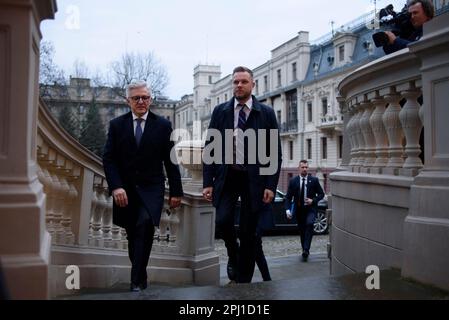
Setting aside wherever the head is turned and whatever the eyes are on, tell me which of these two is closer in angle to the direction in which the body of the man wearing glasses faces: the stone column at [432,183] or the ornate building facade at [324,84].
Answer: the stone column

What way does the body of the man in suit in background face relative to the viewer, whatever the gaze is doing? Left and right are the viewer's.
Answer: facing the viewer

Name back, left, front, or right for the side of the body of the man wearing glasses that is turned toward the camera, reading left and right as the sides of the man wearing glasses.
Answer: front

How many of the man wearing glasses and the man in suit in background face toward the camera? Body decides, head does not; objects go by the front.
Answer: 2

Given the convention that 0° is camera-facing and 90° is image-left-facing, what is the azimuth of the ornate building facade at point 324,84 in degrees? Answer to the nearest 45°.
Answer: approximately 45°

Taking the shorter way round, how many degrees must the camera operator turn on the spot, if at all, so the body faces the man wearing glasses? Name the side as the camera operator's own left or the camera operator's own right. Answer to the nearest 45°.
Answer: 0° — they already face them

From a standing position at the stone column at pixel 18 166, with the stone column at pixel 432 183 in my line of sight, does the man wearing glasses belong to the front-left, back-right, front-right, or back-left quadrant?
front-left

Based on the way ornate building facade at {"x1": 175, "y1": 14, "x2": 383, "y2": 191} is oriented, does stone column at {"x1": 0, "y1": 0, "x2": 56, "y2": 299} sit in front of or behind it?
in front

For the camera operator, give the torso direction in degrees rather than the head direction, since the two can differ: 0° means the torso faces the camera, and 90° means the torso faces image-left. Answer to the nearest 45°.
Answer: approximately 45°

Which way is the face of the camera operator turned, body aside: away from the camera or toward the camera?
toward the camera

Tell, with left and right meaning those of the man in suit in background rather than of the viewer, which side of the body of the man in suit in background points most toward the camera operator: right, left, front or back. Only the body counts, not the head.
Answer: front

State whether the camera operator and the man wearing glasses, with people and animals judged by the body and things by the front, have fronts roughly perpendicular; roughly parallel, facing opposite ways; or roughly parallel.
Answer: roughly perpendicular

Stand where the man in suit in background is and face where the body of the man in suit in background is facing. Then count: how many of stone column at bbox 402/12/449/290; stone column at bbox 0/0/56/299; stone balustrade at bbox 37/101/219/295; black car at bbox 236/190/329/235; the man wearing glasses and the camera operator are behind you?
1

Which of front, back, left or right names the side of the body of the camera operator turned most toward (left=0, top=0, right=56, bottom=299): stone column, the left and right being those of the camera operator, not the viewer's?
front

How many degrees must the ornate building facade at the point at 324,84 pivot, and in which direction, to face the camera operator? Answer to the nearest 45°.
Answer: approximately 45° to its left

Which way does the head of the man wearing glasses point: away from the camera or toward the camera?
toward the camera

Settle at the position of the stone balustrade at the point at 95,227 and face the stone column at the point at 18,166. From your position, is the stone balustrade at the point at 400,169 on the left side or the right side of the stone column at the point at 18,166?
left
